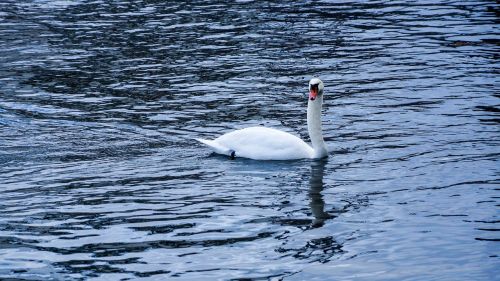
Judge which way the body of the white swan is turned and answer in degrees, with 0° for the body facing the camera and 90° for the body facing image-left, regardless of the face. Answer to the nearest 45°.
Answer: approximately 270°
